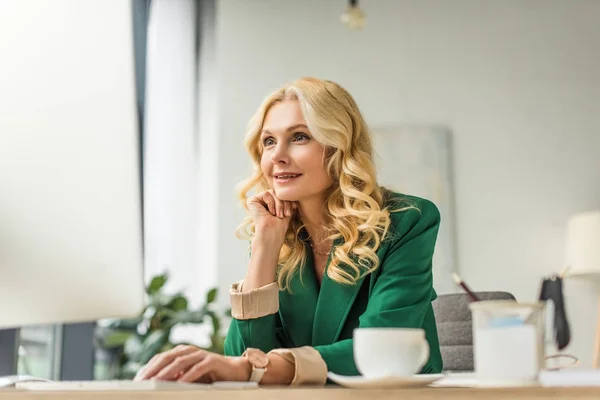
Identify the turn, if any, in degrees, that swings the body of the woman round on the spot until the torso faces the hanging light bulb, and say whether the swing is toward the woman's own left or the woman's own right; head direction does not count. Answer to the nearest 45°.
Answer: approximately 135° to the woman's own right

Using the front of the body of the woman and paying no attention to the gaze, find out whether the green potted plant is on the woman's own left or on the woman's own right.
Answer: on the woman's own right

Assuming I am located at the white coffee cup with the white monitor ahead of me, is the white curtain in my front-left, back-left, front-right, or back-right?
front-right

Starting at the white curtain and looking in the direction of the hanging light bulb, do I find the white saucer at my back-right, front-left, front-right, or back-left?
front-right

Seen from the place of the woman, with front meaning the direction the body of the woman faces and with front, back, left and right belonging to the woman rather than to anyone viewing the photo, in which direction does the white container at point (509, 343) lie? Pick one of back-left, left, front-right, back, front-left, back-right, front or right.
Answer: front-left

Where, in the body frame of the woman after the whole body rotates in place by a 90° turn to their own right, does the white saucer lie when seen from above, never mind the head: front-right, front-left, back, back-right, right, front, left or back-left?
back-left

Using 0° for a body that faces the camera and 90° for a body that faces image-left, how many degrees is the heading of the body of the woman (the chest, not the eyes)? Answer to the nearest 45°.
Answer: approximately 45°

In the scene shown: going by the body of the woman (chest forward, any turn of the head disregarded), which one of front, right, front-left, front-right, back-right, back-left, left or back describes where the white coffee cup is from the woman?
front-left
